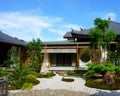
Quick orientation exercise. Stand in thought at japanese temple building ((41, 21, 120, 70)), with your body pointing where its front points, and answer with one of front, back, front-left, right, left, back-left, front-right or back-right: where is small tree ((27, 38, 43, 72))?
front-right

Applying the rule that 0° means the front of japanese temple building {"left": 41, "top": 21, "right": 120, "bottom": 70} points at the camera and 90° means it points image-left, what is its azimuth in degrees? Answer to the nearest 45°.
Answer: approximately 0°

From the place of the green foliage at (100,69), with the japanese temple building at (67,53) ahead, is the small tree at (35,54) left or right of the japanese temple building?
left

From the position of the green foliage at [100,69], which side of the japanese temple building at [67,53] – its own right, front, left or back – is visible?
front
